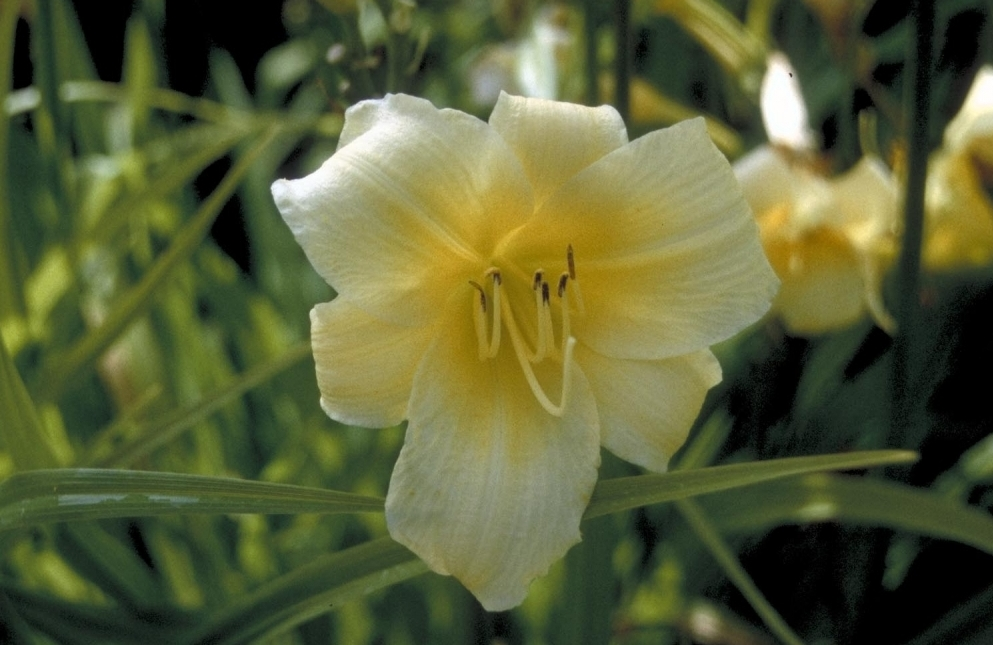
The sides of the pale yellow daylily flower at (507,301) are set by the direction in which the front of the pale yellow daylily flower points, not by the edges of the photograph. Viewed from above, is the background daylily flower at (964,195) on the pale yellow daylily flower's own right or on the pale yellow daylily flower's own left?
on the pale yellow daylily flower's own left

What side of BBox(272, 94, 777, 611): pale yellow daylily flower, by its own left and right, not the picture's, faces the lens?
front
